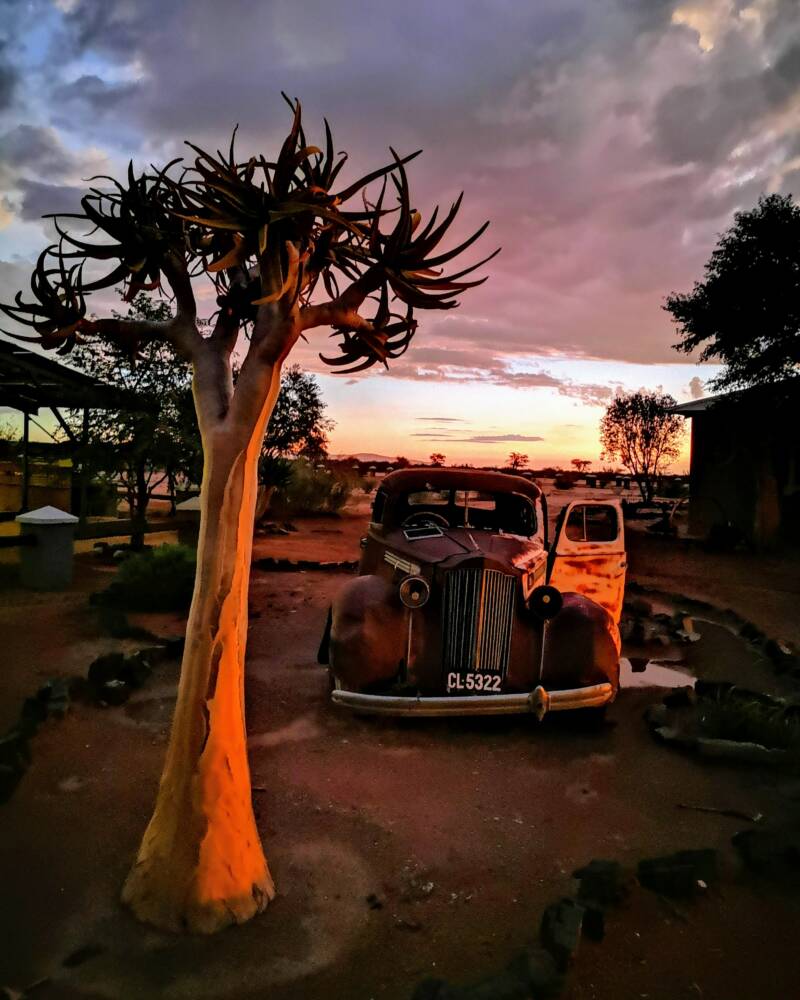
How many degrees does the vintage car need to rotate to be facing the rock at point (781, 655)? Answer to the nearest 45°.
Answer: approximately 135° to its left

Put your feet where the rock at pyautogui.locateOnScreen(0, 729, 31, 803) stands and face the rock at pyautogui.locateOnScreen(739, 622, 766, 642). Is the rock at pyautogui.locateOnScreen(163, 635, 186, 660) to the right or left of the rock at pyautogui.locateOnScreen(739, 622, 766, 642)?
left

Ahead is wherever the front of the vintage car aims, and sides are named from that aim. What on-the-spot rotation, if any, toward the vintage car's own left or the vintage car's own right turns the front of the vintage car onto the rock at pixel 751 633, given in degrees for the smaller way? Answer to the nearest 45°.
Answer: approximately 135° to the vintage car's own left

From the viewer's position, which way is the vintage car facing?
facing the viewer

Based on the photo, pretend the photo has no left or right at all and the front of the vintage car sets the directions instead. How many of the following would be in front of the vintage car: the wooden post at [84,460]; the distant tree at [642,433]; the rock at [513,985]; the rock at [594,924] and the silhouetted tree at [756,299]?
2

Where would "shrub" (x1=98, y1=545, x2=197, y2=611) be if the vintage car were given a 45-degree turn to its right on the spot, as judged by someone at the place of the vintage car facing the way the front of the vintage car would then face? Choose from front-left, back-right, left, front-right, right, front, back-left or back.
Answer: right

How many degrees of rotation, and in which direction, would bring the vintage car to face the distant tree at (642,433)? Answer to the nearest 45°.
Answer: approximately 180°

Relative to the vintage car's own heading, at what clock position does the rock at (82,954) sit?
The rock is roughly at 1 o'clock from the vintage car.

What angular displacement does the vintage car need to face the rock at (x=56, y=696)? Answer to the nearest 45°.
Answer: approximately 90° to its right

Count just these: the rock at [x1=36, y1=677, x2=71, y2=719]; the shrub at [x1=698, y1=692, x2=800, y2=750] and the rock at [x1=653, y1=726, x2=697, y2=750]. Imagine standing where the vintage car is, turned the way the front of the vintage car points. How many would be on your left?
2

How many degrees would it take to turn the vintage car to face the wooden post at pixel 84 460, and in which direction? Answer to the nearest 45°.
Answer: approximately 135° to its right

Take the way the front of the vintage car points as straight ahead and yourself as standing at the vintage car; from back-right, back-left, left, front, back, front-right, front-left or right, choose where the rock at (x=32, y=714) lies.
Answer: right

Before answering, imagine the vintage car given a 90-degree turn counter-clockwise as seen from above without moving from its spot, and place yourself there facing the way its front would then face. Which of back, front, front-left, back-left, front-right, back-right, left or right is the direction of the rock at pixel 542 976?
right

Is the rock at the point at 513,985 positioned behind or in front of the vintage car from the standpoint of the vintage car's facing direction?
in front

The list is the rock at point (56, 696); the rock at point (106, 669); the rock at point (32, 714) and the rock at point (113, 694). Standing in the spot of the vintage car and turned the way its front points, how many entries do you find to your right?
4

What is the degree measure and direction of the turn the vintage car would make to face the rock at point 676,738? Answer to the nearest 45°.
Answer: approximately 90° to its left

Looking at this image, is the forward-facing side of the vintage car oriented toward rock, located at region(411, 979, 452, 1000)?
yes
